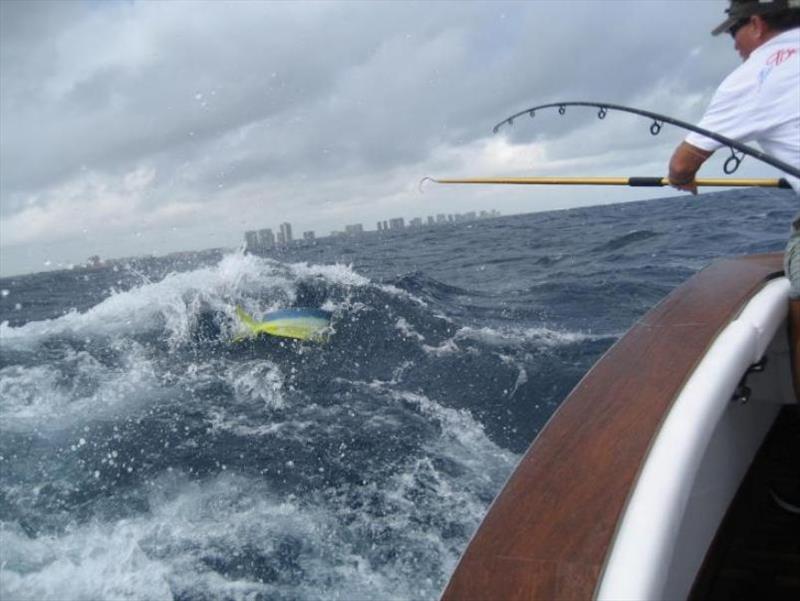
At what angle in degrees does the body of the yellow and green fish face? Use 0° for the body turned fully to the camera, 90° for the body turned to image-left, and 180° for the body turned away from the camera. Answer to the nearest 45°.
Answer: approximately 270°
